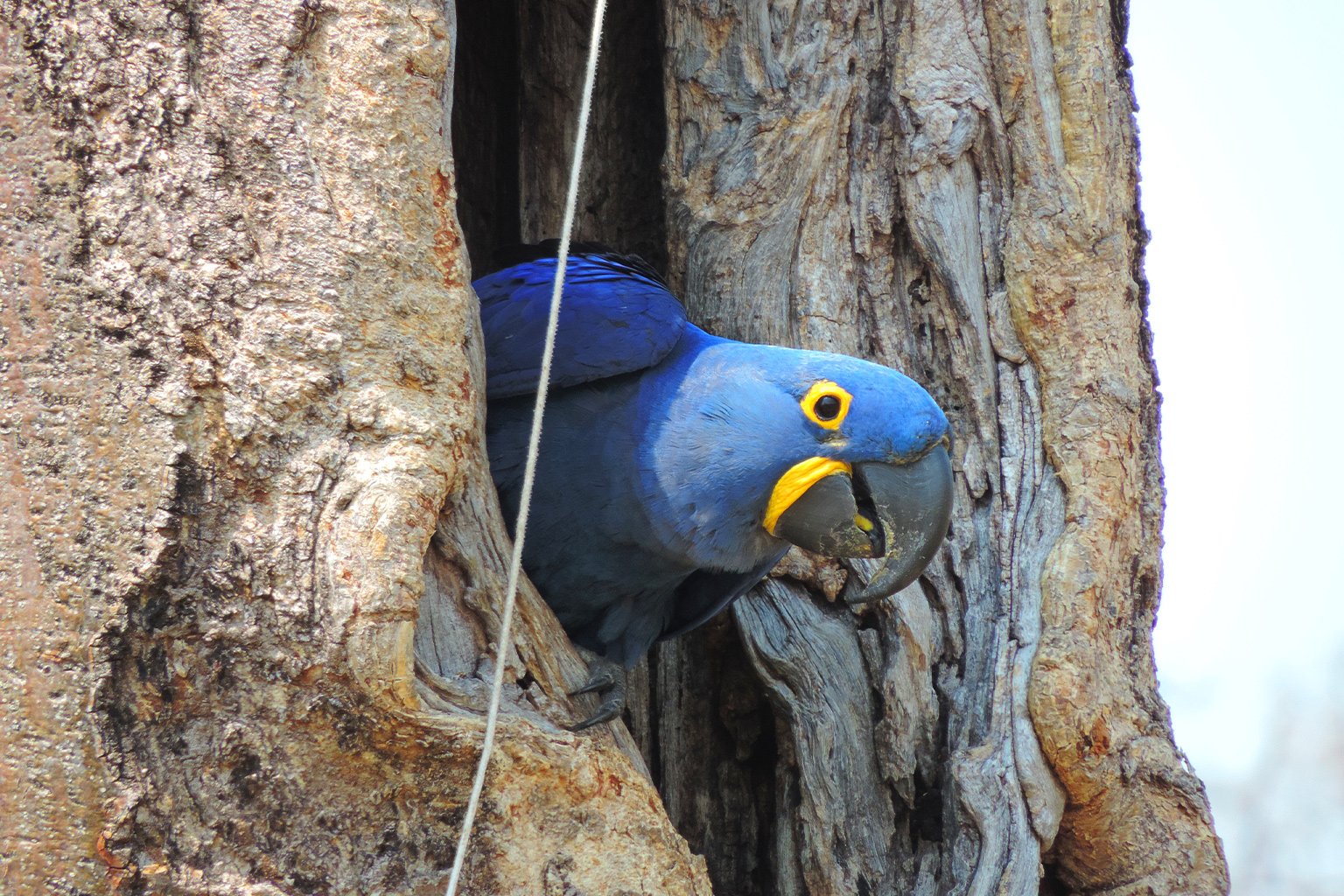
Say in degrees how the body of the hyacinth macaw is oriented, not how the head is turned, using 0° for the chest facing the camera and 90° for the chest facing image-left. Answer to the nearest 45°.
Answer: approximately 270°

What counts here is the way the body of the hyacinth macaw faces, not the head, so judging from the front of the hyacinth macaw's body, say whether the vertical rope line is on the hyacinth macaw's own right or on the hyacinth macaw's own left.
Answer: on the hyacinth macaw's own right
